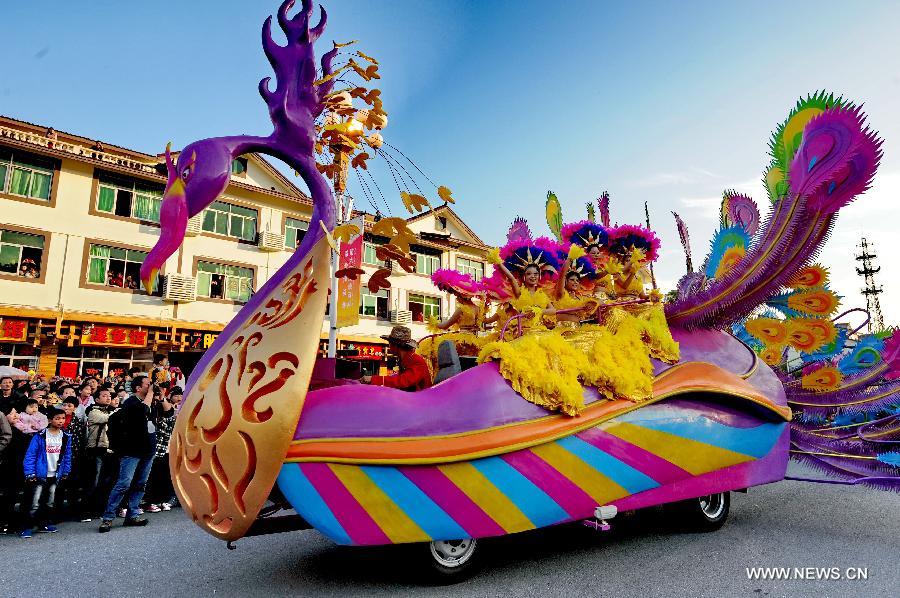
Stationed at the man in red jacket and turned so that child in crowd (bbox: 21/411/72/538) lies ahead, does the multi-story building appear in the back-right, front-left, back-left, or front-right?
front-right

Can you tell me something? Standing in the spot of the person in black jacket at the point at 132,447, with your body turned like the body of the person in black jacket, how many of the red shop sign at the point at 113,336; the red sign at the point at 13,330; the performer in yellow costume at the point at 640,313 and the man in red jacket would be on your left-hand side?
2

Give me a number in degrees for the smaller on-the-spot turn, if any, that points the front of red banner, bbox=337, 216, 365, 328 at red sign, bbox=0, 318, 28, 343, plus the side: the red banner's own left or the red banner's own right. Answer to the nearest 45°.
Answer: approximately 135° to the red banner's own right

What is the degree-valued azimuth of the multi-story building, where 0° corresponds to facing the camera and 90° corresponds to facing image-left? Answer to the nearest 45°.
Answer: approximately 315°

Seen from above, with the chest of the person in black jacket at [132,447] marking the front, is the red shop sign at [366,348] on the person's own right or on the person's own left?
on the person's own left

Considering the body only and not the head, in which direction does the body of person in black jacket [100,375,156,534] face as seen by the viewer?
to the viewer's right

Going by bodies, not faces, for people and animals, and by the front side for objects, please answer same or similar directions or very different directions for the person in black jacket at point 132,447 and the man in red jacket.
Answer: very different directions

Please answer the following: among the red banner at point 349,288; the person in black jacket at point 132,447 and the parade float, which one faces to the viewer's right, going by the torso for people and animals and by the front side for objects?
the person in black jacket

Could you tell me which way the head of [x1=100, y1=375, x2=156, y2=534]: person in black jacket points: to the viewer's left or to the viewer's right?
to the viewer's right

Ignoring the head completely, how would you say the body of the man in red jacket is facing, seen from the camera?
to the viewer's left

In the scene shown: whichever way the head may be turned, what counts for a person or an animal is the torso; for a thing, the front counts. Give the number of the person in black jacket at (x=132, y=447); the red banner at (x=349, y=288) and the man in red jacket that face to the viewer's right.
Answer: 1

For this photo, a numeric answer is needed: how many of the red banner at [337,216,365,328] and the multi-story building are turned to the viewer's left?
0

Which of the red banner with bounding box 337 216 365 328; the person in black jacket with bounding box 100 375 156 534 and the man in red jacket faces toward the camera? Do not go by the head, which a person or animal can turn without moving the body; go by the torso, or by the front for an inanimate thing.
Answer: the red banner

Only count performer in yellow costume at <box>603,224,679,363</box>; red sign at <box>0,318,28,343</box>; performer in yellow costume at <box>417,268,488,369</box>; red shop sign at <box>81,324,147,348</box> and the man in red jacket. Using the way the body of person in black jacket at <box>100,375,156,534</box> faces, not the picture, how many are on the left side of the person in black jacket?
2

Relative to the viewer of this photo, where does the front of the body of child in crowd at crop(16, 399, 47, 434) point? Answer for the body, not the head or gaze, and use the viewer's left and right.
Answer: facing the viewer and to the right of the viewer
